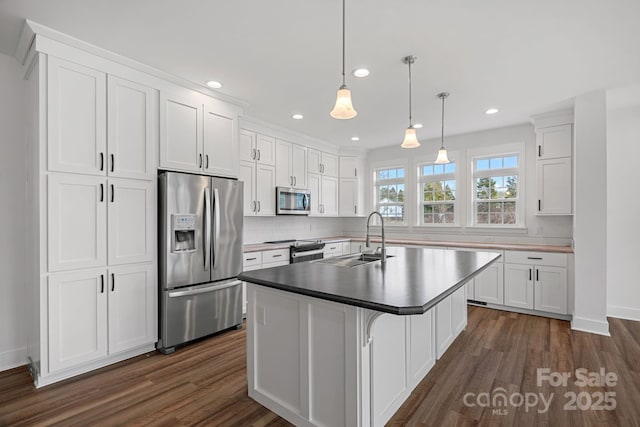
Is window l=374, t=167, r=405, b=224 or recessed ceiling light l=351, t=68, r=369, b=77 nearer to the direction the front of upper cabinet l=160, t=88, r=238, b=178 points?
the recessed ceiling light

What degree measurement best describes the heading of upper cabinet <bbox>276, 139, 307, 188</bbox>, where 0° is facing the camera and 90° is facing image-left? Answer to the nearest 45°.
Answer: approximately 315°

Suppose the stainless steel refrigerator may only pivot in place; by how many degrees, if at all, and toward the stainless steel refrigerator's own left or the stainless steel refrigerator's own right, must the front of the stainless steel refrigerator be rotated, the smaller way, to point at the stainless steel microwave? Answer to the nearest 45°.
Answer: approximately 90° to the stainless steel refrigerator's own left

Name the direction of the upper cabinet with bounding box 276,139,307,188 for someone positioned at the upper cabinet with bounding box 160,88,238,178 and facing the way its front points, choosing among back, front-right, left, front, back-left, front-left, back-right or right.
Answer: left

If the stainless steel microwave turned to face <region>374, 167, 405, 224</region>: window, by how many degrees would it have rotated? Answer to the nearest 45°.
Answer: approximately 90° to its left

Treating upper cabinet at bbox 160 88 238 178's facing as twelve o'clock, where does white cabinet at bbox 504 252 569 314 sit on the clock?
The white cabinet is roughly at 11 o'clock from the upper cabinet.

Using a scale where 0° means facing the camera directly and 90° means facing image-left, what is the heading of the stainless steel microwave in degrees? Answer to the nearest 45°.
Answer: approximately 315°

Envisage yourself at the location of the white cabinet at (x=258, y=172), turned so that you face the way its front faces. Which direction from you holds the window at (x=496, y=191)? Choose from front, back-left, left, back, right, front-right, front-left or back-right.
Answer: front-left

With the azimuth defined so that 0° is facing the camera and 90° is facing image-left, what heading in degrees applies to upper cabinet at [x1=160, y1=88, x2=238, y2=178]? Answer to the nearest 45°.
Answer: approximately 315°
